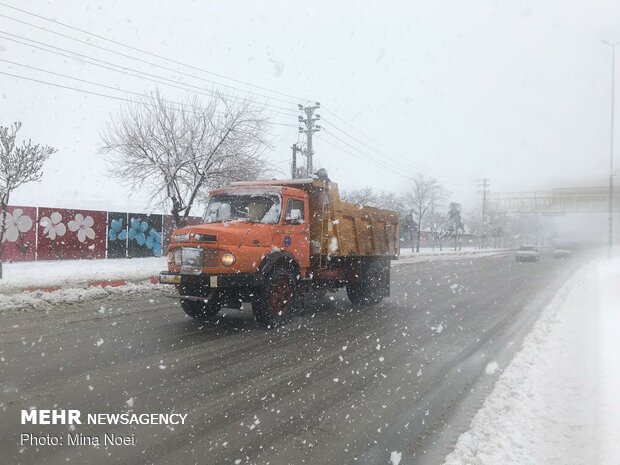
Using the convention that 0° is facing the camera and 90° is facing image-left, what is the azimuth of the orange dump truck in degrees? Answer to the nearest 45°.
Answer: approximately 45°

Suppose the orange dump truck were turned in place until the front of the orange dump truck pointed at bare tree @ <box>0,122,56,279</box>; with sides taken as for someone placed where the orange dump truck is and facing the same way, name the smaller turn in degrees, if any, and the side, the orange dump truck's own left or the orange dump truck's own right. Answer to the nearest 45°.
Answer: approximately 90° to the orange dump truck's own right
